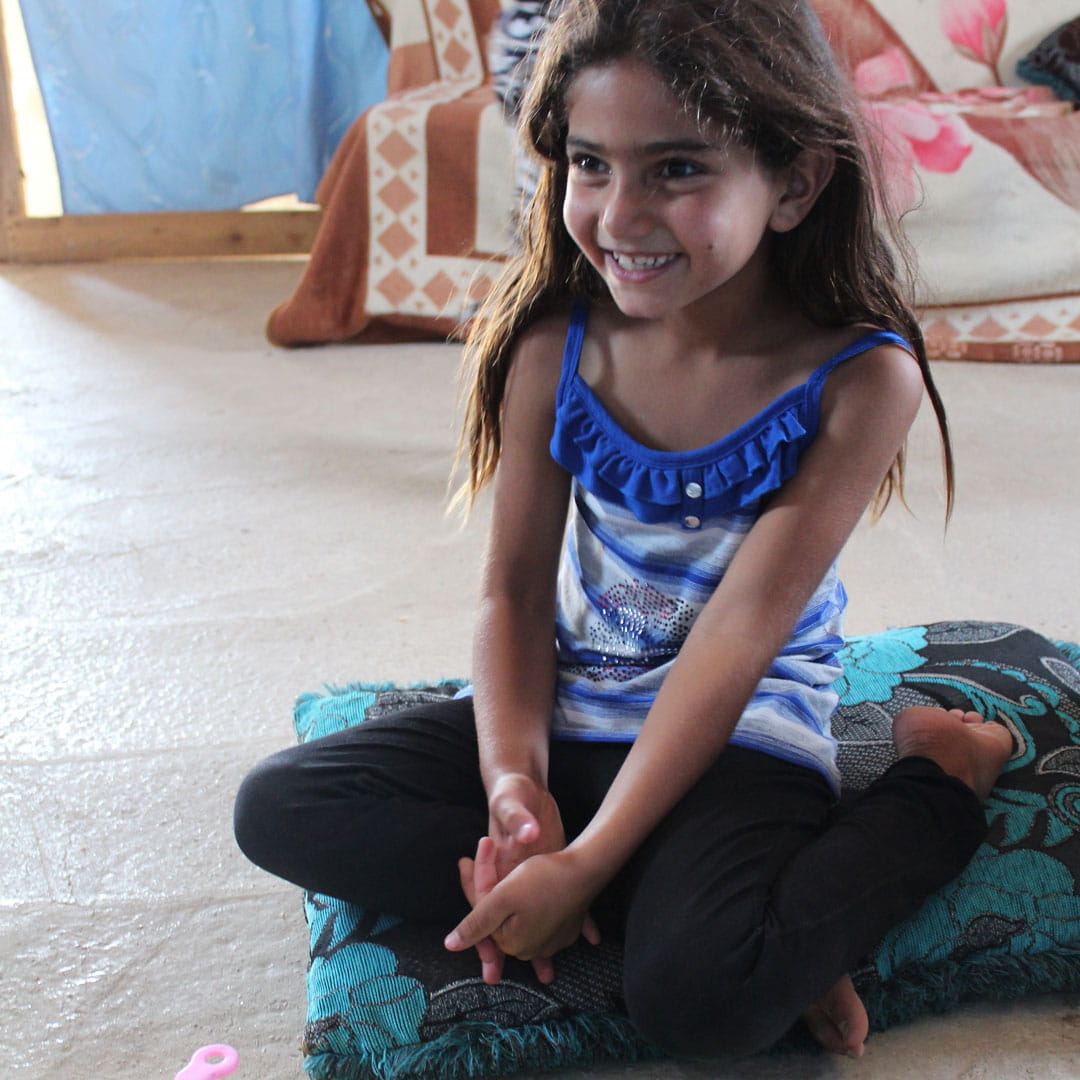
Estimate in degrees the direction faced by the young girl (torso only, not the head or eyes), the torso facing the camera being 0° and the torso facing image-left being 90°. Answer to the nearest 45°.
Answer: approximately 45°

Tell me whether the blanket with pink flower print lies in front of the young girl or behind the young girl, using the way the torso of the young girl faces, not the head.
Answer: behind

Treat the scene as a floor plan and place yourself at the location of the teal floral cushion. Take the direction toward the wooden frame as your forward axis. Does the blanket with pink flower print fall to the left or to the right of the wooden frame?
right

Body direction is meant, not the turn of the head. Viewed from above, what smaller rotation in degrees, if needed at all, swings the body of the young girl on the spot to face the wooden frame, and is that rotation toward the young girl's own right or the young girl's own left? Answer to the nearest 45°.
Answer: approximately 90° to the young girl's own right
